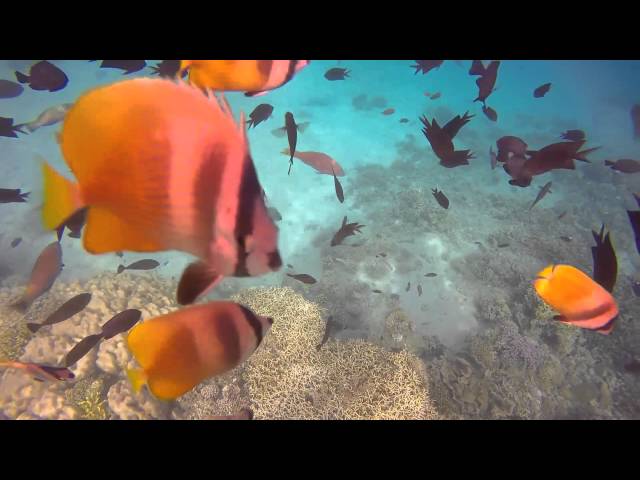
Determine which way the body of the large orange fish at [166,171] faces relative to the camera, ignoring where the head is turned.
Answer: to the viewer's right

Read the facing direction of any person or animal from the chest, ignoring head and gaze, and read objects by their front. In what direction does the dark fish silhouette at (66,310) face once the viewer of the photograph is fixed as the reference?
facing to the right of the viewer

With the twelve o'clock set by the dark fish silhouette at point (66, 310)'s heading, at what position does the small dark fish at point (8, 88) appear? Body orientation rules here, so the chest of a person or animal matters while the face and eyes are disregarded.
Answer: The small dark fish is roughly at 9 o'clock from the dark fish silhouette.

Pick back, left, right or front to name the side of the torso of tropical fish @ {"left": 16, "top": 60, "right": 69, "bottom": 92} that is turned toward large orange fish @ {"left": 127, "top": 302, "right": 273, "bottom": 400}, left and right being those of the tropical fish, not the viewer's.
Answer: right

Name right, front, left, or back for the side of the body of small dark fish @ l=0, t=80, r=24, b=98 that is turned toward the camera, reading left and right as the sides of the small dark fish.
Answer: right

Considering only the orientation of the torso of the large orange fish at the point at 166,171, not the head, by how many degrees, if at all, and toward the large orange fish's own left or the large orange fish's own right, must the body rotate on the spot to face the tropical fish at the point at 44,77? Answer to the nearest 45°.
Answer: approximately 90° to the large orange fish's own left

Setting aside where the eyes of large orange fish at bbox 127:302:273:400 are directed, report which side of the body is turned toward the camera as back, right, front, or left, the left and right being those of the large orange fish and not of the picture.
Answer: right
